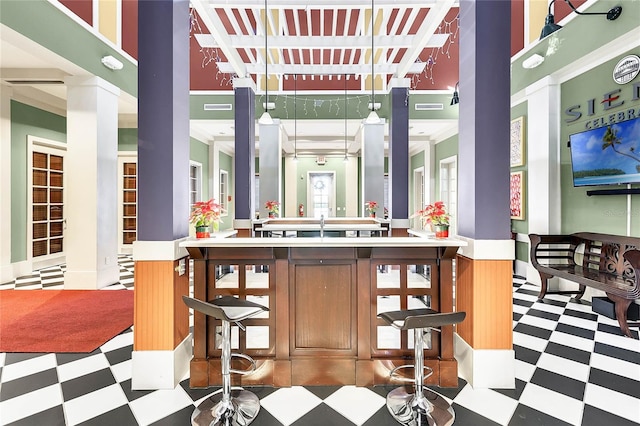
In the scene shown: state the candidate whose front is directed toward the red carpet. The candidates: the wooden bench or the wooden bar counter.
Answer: the wooden bench

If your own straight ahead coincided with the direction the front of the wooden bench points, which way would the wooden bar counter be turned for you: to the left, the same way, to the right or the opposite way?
to the left

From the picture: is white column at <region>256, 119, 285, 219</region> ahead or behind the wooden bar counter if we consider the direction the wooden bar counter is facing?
behind

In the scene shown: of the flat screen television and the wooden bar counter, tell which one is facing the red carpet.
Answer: the flat screen television

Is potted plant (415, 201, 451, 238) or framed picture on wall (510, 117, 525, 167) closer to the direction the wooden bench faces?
the potted plant

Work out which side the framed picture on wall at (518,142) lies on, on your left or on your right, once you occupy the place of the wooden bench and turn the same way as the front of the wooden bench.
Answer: on your right

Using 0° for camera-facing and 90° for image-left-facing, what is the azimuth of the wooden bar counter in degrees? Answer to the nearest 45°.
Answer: approximately 0°
